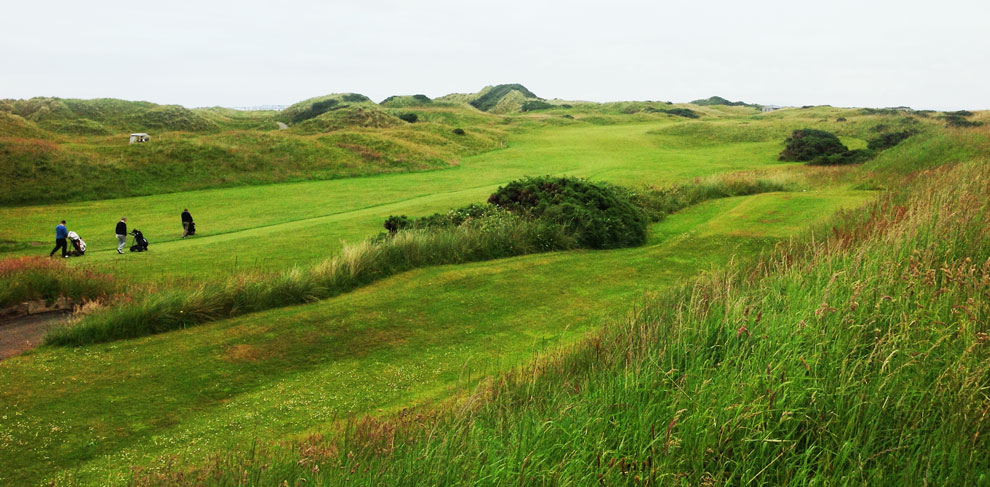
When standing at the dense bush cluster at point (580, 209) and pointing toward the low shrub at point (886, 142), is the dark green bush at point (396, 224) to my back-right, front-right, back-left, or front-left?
back-left

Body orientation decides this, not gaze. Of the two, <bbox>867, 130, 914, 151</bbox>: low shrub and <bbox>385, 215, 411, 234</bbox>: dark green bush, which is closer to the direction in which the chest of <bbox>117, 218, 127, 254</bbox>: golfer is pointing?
the low shrub

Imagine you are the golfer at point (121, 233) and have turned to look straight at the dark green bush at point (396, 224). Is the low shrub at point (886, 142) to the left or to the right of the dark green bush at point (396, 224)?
left
